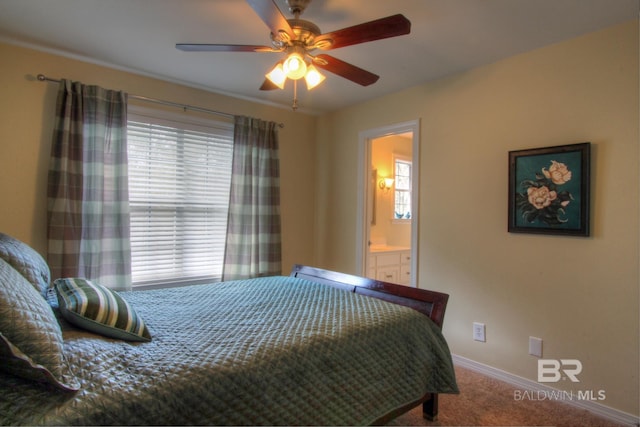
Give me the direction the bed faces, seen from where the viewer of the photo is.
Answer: facing away from the viewer and to the right of the viewer

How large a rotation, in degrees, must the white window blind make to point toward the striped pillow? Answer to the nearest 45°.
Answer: approximately 45° to its right

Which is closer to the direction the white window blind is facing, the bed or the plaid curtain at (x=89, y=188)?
the bed

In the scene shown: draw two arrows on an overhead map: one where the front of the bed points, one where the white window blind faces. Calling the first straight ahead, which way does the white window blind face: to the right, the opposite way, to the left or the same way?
to the right

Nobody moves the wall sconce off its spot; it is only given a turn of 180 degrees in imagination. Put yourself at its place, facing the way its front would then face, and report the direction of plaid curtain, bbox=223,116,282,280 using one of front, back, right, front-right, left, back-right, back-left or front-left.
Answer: left

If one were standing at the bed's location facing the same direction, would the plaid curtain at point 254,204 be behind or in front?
in front

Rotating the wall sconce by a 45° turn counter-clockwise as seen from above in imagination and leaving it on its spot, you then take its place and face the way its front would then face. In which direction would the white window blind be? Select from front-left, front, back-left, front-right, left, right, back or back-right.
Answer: back-right

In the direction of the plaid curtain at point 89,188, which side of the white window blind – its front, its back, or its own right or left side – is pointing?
right

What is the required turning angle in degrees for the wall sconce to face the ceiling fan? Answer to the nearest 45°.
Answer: approximately 45° to its right

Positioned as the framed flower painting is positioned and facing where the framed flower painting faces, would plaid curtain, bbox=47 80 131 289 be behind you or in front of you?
in front

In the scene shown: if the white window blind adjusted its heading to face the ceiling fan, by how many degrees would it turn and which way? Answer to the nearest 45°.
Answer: approximately 45° to its right
